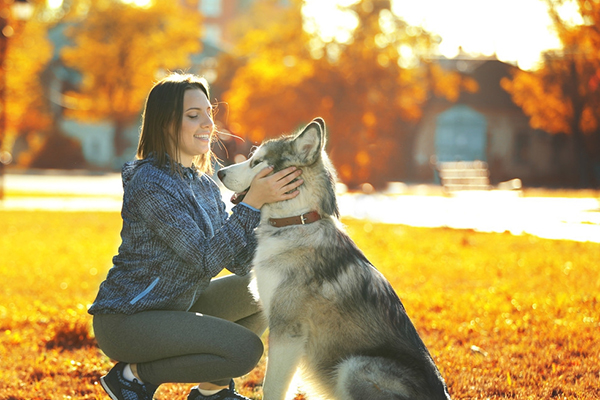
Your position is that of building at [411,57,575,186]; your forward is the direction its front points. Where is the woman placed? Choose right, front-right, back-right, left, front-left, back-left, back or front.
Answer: front

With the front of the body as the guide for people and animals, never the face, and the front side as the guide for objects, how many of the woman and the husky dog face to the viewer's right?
1

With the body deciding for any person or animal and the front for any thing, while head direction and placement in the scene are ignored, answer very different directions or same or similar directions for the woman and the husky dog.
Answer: very different directions

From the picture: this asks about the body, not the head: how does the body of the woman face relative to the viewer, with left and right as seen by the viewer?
facing to the right of the viewer

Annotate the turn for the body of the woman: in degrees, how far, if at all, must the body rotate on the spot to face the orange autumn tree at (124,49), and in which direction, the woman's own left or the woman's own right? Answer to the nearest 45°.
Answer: approximately 90° to the woman's own left

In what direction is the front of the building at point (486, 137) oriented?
toward the camera

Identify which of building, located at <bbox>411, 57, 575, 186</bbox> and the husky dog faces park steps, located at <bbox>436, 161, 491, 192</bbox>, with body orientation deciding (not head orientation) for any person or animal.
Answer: the building

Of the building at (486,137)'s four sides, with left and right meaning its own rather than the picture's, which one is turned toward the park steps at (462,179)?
front

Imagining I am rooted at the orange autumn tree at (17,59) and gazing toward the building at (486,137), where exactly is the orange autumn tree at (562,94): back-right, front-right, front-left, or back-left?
front-right

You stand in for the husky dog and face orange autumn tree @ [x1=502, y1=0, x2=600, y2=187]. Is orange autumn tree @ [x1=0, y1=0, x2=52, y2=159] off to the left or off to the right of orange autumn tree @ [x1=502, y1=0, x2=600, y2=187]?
left
